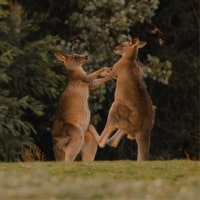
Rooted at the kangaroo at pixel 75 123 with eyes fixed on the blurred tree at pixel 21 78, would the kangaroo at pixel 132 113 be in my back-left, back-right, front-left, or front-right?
back-right

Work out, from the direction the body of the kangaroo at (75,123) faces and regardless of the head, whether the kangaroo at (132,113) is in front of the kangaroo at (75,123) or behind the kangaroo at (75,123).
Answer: in front

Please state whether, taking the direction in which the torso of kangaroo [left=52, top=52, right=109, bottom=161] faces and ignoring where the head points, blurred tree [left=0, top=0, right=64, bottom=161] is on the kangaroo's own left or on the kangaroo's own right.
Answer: on the kangaroo's own left

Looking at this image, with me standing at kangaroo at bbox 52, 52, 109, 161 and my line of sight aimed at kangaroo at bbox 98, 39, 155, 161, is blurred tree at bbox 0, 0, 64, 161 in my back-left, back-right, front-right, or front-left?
back-left

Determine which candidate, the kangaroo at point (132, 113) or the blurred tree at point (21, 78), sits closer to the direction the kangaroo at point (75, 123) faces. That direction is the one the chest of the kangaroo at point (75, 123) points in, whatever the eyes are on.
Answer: the kangaroo

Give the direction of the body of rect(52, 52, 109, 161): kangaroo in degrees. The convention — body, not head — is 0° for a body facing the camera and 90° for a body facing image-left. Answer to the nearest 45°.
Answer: approximately 270°
